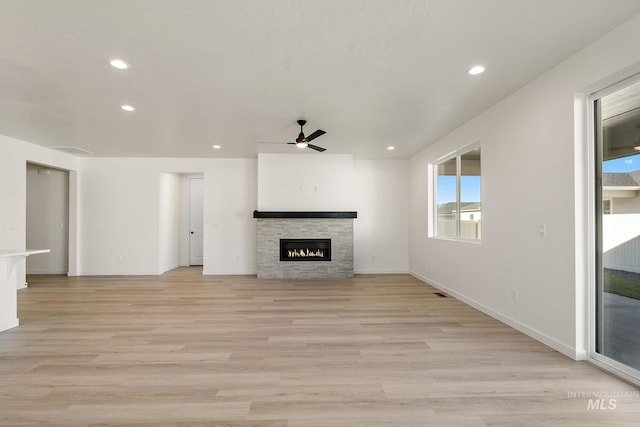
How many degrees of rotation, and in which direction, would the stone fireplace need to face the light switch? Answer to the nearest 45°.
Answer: approximately 45° to its left

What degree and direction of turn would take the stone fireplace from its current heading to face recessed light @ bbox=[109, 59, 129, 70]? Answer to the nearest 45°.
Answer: approximately 45° to its right

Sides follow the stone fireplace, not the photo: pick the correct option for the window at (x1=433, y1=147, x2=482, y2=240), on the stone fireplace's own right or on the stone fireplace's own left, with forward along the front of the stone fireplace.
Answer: on the stone fireplace's own left

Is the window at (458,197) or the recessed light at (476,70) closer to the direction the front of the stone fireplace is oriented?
the recessed light

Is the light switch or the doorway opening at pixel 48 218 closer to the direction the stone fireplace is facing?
the light switch

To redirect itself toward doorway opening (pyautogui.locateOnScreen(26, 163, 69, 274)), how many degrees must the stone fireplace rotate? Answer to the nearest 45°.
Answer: approximately 90° to its right

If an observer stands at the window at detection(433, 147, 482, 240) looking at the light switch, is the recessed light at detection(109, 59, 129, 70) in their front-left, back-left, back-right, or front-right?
front-right

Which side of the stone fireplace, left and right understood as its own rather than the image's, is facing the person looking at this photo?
front

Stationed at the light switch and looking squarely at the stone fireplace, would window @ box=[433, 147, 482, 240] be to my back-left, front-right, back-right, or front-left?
front-right

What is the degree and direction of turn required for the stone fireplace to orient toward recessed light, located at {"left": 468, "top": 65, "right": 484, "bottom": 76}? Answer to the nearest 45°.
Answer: approximately 45° to its left
